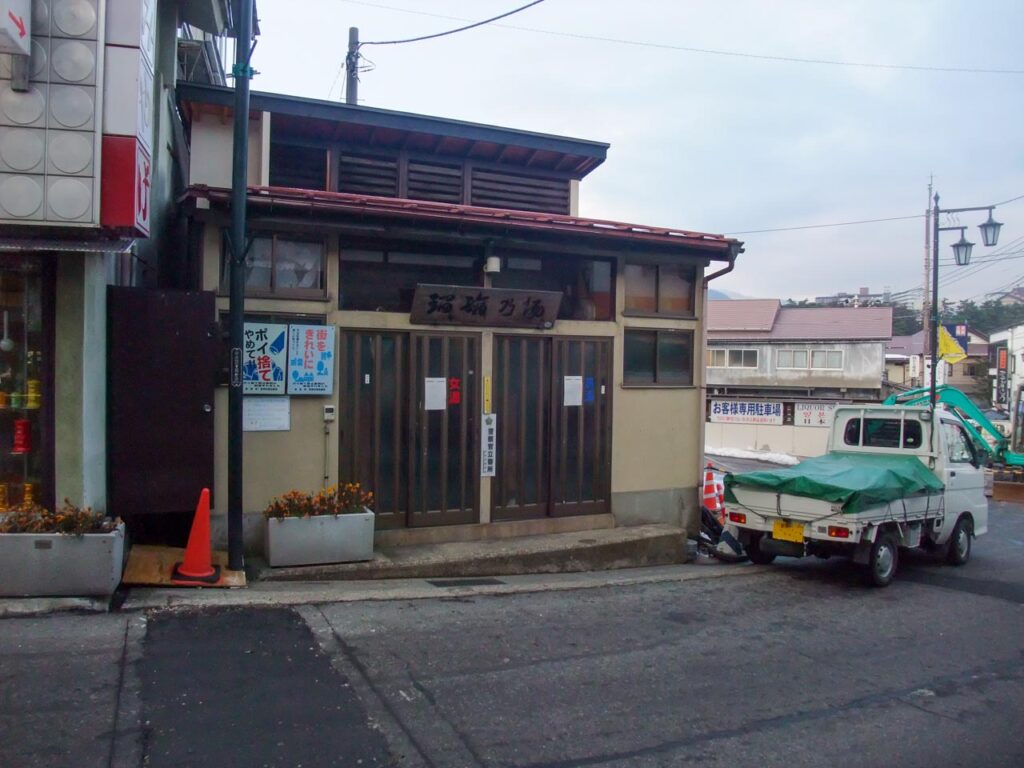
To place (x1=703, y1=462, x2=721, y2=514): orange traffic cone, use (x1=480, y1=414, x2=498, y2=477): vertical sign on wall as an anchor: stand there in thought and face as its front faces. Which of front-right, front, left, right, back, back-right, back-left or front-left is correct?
back-left

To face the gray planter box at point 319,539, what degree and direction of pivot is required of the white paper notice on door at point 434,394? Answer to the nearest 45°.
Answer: approximately 45° to its right

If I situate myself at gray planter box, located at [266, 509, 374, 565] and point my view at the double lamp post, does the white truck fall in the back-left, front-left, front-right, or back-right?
front-right

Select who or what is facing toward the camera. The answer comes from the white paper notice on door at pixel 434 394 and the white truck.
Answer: the white paper notice on door

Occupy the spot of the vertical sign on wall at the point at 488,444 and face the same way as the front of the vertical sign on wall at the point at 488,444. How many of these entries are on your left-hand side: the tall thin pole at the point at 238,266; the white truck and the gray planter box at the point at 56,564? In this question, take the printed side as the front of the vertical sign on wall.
1

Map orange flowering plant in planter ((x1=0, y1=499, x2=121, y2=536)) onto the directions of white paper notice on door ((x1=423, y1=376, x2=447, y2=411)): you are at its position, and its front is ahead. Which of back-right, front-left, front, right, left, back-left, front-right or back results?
front-right

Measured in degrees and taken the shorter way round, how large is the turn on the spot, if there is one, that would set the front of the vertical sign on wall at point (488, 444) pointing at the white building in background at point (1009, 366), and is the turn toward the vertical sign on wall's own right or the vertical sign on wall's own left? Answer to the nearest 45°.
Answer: approximately 135° to the vertical sign on wall's own left

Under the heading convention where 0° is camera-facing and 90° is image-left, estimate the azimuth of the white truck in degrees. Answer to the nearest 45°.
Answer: approximately 225°

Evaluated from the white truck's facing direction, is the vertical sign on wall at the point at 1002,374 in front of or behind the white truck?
in front

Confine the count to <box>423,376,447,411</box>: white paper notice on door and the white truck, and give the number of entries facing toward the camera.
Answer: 1

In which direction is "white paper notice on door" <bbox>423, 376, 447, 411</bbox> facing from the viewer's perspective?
toward the camera

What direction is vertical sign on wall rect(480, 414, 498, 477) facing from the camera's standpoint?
toward the camera

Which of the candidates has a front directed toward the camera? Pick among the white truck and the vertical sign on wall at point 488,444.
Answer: the vertical sign on wall

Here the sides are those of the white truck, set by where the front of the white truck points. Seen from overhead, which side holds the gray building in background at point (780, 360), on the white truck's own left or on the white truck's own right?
on the white truck's own left

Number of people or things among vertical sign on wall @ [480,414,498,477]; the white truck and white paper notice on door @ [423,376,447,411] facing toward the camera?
2

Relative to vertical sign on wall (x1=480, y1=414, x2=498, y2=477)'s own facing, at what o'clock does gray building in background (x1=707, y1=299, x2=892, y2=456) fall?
The gray building in background is roughly at 7 o'clock from the vertical sign on wall.
